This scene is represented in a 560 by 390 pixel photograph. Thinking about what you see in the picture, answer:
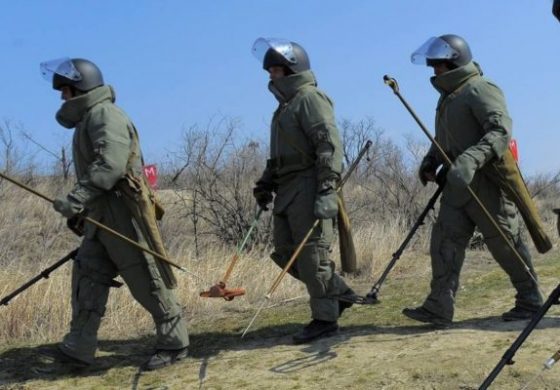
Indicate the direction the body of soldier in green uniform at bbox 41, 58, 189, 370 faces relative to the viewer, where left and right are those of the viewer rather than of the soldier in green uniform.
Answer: facing to the left of the viewer

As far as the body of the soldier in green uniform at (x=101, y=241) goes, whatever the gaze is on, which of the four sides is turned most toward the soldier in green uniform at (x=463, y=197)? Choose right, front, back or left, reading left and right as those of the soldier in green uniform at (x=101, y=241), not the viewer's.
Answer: back

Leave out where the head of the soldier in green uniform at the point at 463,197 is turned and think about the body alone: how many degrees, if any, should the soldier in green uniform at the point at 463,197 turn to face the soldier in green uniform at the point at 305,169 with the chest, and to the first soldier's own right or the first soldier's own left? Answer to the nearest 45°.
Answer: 0° — they already face them

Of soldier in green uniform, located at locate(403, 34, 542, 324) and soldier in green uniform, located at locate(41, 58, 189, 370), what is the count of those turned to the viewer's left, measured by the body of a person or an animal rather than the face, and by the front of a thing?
2

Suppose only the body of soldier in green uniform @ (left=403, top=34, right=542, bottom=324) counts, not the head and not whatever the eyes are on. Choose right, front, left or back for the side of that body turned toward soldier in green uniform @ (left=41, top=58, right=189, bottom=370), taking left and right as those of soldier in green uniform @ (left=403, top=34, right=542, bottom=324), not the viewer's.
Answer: front

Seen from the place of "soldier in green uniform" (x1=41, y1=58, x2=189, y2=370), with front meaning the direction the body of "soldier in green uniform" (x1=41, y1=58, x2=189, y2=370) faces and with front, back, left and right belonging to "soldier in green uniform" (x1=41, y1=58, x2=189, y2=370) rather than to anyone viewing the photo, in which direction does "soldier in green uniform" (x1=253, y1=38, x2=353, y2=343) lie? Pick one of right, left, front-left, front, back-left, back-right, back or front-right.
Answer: back

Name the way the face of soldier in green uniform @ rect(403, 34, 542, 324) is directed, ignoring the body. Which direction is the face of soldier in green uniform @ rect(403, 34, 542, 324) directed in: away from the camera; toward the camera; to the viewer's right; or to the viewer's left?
to the viewer's left

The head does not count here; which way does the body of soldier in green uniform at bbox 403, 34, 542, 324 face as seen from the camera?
to the viewer's left

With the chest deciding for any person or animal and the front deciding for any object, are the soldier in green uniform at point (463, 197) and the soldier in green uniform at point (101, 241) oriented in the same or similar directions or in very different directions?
same or similar directions

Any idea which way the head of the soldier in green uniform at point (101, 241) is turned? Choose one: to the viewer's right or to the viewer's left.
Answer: to the viewer's left
